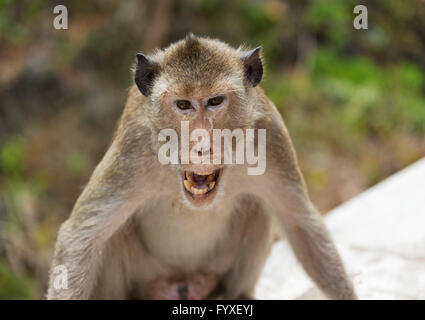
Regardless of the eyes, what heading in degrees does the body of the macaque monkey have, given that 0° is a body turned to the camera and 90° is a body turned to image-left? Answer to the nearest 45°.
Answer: approximately 0°
